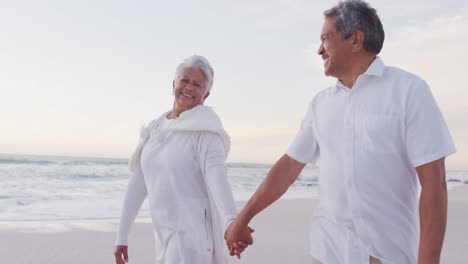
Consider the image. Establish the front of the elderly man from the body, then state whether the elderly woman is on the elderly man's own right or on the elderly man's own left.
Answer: on the elderly man's own right

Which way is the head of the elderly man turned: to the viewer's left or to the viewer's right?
to the viewer's left

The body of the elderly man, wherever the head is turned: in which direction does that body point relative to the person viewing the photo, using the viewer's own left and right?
facing the viewer and to the left of the viewer

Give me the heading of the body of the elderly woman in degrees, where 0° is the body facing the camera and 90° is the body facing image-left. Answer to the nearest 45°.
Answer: approximately 45°

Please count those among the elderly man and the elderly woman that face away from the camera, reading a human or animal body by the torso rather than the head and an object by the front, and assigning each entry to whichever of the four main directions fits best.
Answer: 0

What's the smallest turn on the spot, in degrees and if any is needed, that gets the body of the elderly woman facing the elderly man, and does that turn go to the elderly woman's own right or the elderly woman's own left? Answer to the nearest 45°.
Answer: approximately 90° to the elderly woman's own left
